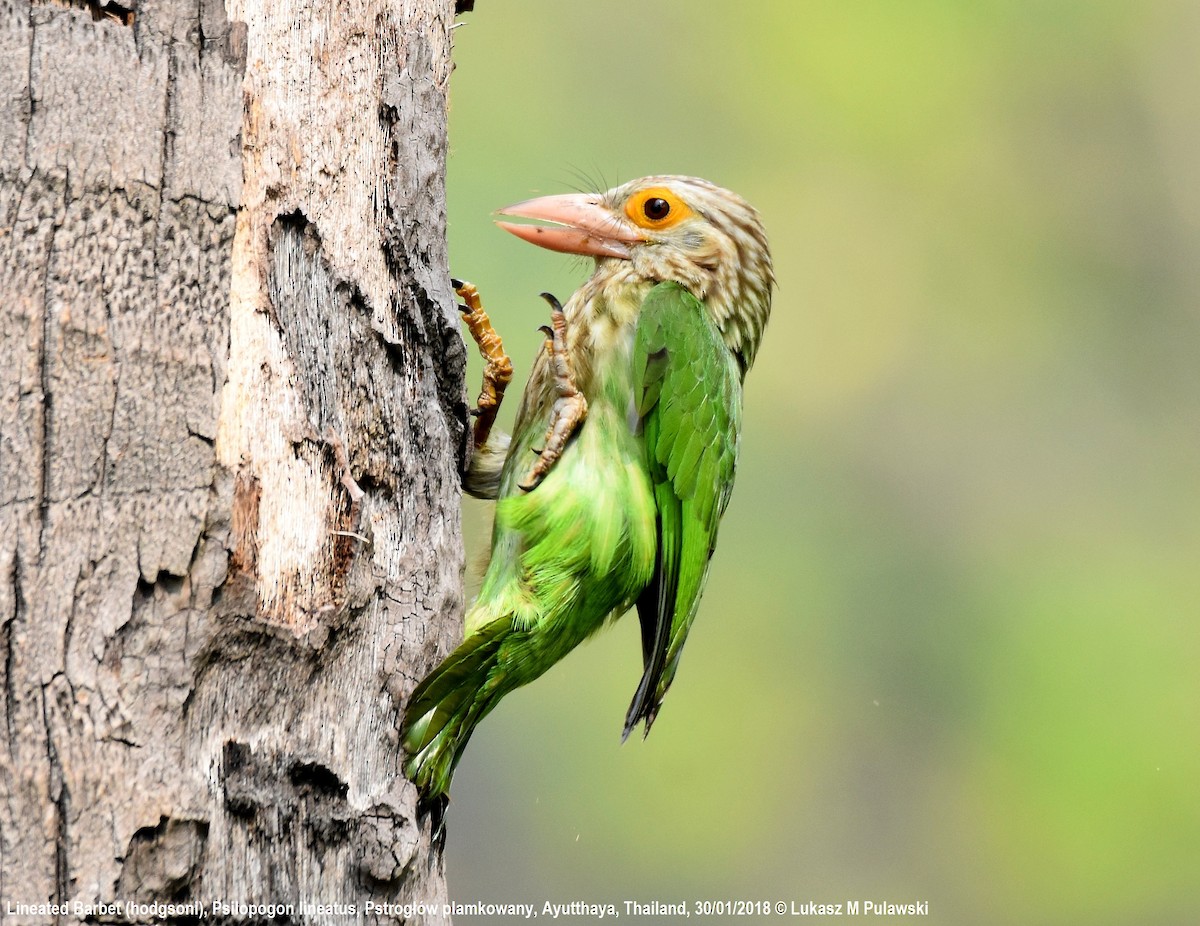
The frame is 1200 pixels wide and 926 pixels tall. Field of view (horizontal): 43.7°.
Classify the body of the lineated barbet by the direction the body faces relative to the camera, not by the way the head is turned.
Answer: to the viewer's left
